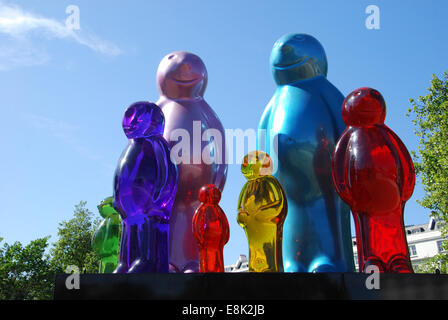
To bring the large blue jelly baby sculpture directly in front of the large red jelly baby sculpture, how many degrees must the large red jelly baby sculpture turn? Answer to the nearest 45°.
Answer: approximately 135° to its right

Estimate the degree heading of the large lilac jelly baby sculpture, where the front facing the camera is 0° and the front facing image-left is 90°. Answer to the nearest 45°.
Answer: approximately 0°

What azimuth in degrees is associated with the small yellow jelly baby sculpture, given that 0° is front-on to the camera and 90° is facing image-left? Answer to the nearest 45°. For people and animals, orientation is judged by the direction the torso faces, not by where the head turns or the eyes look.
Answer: approximately 45°

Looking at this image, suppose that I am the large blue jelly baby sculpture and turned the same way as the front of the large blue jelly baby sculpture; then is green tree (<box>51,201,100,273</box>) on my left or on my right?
on my right

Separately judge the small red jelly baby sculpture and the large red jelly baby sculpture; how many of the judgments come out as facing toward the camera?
2

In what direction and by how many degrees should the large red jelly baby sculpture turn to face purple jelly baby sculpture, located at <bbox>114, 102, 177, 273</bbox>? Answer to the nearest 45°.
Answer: approximately 90° to its right

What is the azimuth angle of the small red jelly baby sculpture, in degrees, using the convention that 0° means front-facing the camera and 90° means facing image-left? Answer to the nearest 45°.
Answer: approximately 0°

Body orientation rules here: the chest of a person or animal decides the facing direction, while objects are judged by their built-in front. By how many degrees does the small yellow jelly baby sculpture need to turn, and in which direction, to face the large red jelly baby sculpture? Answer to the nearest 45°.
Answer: approximately 90° to its left

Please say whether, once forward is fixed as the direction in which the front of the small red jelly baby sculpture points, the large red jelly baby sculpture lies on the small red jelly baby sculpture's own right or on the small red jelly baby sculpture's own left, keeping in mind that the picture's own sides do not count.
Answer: on the small red jelly baby sculpture's own left

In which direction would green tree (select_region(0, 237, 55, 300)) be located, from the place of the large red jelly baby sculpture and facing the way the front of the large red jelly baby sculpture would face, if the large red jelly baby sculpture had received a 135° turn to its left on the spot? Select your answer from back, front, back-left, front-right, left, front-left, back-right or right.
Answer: left
